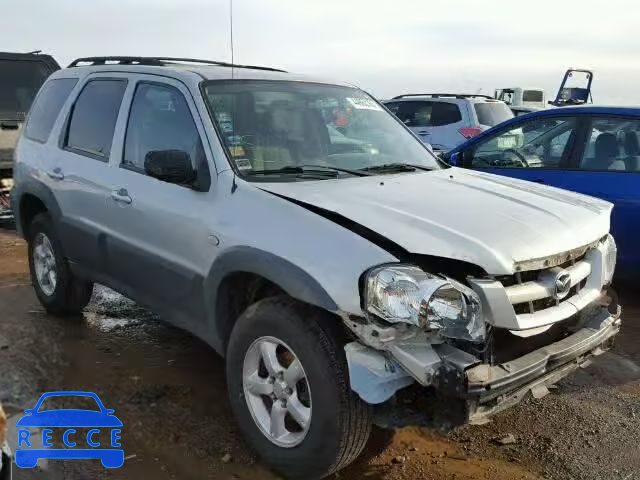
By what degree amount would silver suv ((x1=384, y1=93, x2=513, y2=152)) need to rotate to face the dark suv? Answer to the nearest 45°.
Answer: approximately 90° to its left

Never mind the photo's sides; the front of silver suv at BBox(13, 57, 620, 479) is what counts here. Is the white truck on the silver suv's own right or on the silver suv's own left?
on the silver suv's own left

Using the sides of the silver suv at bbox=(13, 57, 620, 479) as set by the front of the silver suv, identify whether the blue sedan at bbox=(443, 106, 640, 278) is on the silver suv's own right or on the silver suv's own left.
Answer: on the silver suv's own left

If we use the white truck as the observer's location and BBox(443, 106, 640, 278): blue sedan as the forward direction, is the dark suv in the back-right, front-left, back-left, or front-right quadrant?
front-right

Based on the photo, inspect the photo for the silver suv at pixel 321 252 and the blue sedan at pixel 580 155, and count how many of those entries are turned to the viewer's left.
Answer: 1

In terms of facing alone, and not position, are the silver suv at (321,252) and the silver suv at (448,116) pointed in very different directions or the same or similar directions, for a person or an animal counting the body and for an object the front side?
very different directions

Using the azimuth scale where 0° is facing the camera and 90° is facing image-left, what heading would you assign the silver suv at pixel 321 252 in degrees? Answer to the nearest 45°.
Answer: approximately 315°

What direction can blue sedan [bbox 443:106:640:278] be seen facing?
to the viewer's left

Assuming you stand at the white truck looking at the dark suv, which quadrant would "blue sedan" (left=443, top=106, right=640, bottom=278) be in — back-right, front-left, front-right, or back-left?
front-left

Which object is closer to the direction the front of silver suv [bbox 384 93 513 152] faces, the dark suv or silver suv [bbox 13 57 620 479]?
the dark suv

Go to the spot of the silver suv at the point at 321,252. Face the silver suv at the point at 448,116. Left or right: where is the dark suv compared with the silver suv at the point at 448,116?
left

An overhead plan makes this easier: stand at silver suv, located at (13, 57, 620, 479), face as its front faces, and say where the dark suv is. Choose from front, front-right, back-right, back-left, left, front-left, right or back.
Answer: back

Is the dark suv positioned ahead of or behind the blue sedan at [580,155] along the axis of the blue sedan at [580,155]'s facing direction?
ahead

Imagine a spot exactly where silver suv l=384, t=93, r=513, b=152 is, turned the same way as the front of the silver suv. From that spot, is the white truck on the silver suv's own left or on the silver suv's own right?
on the silver suv's own right
